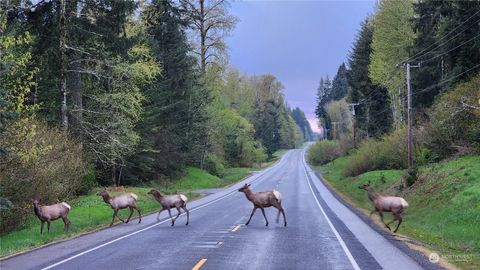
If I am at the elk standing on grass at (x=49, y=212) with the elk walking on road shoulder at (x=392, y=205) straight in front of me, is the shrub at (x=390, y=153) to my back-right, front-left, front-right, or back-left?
front-left

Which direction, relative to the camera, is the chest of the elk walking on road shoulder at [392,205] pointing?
to the viewer's left

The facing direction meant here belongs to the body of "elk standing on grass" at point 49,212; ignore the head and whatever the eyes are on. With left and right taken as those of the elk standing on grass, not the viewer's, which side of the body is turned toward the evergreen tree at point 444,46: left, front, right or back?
back

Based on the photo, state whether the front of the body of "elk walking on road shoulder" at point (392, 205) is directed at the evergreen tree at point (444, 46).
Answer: no

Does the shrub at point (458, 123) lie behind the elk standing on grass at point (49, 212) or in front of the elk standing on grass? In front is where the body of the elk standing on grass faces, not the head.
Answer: behind

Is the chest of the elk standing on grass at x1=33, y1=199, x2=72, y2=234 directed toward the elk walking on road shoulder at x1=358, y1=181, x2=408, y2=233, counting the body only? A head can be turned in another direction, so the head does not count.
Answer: no

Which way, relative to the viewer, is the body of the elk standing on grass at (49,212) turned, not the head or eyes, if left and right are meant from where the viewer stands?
facing to the left of the viewer

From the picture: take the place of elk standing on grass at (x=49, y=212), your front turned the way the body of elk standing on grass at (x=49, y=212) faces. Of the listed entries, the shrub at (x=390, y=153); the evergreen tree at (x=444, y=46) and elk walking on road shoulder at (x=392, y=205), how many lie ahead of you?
0

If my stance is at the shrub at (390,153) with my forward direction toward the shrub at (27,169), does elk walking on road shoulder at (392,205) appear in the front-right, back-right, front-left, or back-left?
front-left
